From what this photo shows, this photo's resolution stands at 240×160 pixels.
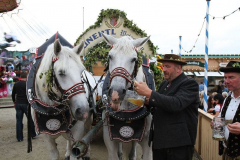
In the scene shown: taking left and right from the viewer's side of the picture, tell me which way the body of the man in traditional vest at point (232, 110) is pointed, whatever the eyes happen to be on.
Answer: facing the viewer and to the left of the viewer

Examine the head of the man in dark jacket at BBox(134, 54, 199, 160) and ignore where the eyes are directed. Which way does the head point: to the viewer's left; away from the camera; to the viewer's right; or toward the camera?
to the viewer's left

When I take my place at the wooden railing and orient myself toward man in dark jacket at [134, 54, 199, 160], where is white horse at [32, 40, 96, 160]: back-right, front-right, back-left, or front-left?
front-right
